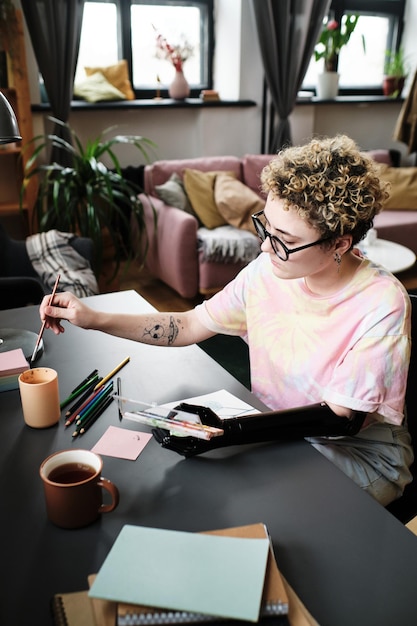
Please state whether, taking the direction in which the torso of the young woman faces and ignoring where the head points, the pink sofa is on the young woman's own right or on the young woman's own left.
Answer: on the young woman's own right

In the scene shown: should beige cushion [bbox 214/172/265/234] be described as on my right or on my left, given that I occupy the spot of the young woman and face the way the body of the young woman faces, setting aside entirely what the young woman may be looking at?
on my right

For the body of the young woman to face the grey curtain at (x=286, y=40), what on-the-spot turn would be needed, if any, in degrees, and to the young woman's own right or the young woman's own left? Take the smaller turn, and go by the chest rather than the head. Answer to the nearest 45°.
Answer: approximately 135° to the young woman's own right

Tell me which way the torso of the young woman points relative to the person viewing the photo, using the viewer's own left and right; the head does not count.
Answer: facing the viewer and to the left of the viewer

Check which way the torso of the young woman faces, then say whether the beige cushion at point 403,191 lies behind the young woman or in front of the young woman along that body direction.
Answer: behind

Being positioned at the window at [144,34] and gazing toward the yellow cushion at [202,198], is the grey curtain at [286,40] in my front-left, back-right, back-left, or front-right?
front-left

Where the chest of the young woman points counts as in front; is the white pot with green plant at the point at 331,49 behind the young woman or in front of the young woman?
behind

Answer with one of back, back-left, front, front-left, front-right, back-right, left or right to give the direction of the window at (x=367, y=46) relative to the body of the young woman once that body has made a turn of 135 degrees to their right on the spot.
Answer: front

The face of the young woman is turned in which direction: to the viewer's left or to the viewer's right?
to the viewer's left

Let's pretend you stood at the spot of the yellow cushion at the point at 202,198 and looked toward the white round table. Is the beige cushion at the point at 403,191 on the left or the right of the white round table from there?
left

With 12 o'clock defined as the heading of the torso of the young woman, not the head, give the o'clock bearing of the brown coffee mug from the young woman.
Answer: The brown coffee mug is roughly at 12 o'clock from the young woman.

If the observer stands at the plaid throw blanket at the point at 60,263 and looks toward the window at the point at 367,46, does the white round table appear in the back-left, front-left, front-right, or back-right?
front-right
